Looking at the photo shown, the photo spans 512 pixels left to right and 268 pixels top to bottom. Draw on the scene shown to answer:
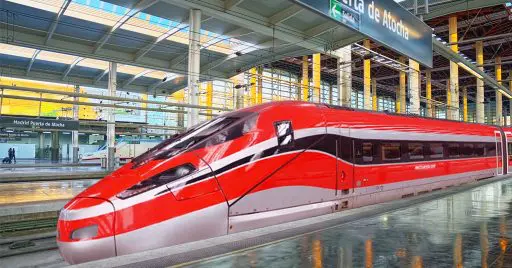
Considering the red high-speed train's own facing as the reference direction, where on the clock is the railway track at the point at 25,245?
The railway track is roughly at 12 o'clock from the red high-speed train.

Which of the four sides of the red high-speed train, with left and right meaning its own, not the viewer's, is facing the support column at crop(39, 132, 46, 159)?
right

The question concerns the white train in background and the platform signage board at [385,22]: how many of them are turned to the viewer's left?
1

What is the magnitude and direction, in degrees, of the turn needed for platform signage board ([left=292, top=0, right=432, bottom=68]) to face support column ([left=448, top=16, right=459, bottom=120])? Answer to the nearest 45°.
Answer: approximately 135° to its left

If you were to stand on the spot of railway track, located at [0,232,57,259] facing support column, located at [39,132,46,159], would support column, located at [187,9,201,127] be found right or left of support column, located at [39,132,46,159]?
right

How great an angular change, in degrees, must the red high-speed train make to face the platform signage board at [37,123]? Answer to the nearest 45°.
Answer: approximately 90° to its right

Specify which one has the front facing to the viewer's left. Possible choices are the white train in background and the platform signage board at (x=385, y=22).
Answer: the white train in background

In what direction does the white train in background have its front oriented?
to the viewer's left

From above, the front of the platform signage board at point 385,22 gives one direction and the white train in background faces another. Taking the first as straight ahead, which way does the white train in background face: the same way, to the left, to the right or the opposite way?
to the right

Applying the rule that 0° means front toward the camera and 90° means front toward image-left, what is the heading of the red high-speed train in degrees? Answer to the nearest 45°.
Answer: approximately 45°
